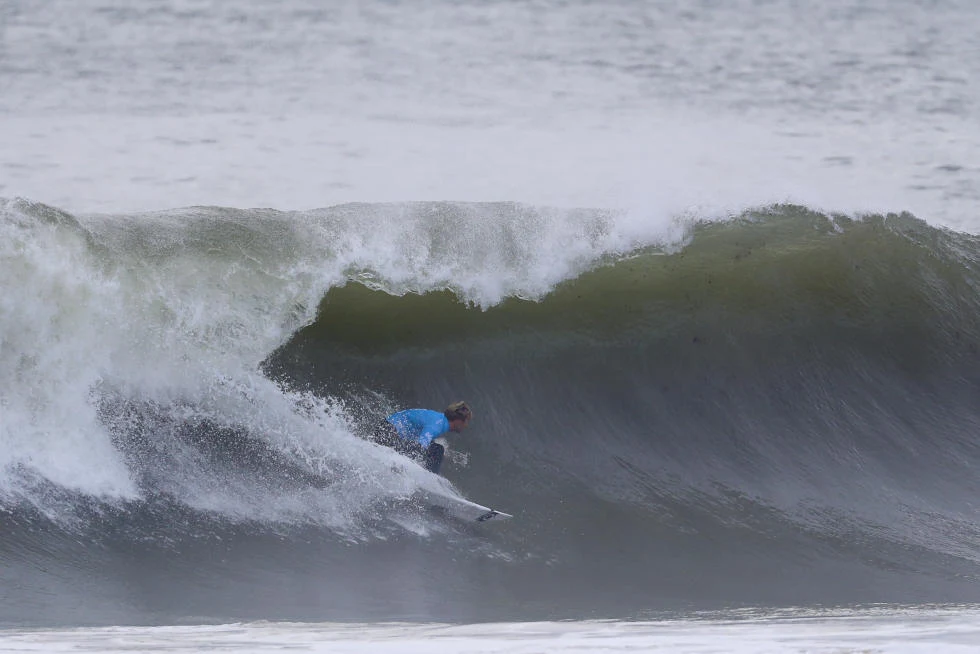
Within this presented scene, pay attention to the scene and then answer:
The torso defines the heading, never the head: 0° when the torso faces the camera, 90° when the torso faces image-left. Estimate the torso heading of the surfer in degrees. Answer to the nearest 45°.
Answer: approximately 270°
